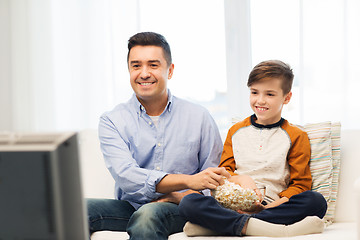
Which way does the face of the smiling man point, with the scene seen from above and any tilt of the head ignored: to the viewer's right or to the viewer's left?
to the viewer's left

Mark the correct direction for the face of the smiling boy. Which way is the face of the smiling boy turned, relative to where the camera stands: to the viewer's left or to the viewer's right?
to the viewer's left

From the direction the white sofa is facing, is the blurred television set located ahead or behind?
ahead

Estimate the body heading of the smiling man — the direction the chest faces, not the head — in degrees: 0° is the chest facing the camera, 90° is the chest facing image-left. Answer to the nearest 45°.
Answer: approximately 45°
